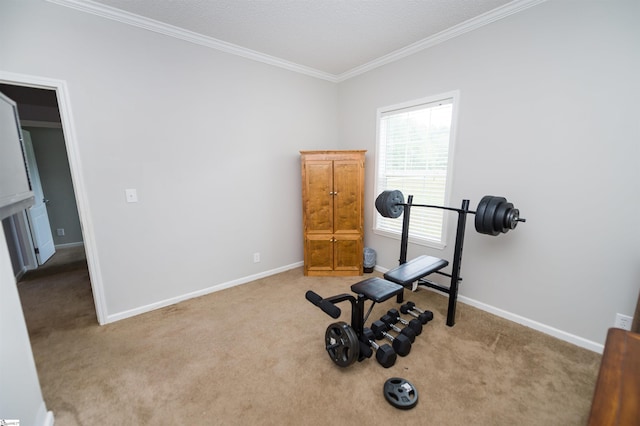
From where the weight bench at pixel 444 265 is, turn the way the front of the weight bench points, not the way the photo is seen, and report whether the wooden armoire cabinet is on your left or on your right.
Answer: on your right

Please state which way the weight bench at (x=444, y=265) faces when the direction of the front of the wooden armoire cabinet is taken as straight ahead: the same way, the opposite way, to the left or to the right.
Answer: to the right

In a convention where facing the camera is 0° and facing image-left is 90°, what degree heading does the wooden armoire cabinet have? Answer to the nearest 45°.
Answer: approximately 0°

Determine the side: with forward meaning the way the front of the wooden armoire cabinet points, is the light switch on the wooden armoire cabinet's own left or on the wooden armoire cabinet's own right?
on the wooden armoire cabinet's own right

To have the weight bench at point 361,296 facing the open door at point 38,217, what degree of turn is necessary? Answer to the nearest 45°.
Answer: approximately 45° to its right

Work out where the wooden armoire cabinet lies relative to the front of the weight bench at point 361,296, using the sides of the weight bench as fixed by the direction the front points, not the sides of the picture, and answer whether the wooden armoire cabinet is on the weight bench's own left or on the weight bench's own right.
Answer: on the weight bench's own right

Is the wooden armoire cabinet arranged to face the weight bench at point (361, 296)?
yes
